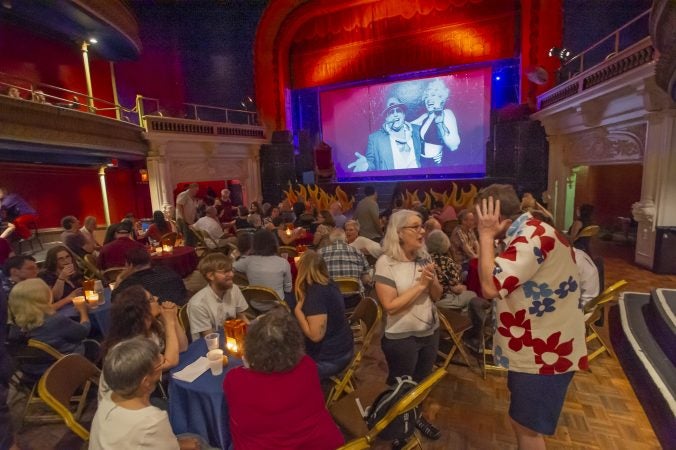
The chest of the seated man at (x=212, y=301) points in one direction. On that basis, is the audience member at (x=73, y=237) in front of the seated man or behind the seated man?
behind

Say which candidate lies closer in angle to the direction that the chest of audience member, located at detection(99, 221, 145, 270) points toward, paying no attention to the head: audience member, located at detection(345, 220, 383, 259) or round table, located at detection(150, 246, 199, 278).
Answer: the round table

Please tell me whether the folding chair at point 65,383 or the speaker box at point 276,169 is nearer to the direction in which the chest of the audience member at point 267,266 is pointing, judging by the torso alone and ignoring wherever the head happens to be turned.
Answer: the speaker box

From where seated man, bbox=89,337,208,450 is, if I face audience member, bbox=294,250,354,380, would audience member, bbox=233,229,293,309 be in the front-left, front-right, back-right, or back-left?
front-left

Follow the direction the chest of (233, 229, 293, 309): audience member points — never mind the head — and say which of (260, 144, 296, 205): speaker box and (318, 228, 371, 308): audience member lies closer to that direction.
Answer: the speaker box

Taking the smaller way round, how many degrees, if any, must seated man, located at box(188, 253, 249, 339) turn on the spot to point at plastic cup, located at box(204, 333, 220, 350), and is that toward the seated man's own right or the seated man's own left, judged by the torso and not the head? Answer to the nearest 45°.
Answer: approximately 45° to the seated man's own right

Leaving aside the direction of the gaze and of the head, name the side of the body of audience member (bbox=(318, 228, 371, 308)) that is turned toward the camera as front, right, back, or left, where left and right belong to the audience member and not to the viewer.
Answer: back

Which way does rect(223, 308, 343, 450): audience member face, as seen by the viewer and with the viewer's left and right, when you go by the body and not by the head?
facing away from the viewer

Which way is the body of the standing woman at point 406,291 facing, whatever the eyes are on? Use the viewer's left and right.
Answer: facing the viewer and to the right of the viewer

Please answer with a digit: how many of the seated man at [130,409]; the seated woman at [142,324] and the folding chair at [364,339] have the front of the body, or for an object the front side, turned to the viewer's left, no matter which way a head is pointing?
1
